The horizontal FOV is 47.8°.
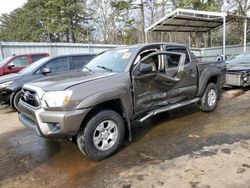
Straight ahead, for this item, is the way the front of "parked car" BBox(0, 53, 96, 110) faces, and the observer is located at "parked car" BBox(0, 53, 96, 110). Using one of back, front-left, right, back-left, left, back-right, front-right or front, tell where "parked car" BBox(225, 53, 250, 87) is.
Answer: back-left

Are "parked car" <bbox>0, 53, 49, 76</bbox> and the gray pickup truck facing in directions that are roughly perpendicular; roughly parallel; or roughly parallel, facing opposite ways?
roughly parallel

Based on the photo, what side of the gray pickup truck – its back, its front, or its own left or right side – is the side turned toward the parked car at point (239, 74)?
back

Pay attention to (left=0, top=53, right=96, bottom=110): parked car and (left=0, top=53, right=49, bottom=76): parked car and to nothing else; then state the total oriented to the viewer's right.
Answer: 0

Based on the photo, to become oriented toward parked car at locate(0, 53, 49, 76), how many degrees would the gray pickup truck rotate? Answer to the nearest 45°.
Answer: approximately 90° to its right

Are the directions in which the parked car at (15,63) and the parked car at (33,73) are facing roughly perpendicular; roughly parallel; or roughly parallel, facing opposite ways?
roughly parallel

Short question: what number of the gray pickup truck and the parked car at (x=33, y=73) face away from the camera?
0

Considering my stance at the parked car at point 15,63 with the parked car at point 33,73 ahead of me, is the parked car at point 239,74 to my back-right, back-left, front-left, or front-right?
front-left

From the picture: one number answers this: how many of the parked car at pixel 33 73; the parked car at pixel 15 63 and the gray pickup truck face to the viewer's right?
0

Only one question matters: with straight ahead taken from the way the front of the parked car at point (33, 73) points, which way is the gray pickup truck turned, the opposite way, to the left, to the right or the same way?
the same way

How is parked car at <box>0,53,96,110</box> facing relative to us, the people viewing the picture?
facing the viewer and to the left of the viewer
